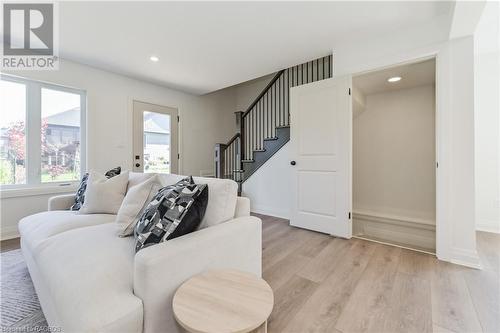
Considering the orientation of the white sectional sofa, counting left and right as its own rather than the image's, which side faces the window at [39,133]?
right

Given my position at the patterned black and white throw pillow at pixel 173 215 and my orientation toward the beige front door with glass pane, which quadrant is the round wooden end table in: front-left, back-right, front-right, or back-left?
back-right

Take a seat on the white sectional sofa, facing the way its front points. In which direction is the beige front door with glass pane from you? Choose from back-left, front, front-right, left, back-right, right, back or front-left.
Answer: back-right

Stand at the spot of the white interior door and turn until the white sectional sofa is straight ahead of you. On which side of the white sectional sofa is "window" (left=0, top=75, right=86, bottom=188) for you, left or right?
right

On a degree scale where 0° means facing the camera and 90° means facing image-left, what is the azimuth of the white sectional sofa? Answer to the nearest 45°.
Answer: approximately 45°

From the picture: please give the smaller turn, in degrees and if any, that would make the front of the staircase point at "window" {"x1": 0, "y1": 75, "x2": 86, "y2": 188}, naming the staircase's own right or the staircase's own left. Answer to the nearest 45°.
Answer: approximately 90° to the staircase's own left

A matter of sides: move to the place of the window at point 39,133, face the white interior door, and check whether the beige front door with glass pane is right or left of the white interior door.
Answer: left

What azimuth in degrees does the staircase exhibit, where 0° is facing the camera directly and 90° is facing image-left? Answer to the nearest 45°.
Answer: approximately 135°

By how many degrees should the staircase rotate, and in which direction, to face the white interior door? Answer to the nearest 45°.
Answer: approximately 180°
